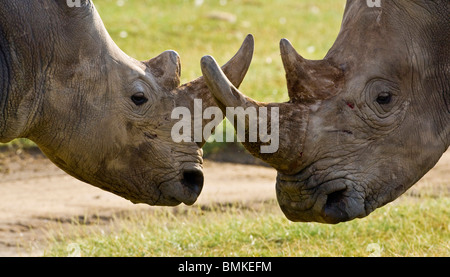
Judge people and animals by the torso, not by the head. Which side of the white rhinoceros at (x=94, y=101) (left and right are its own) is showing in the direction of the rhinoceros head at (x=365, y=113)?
front

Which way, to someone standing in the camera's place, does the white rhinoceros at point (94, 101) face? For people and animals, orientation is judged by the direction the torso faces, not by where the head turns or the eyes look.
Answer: facing to the right of the viewer
